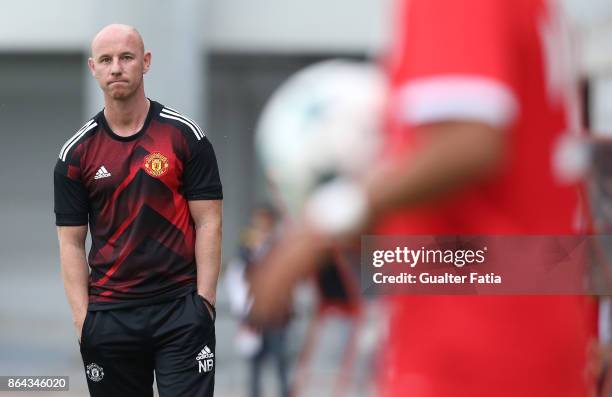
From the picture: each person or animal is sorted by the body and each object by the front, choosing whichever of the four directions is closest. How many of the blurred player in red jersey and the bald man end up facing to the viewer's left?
1

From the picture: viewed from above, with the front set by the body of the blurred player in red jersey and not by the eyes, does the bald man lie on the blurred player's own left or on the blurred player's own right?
on the blurred player's own right

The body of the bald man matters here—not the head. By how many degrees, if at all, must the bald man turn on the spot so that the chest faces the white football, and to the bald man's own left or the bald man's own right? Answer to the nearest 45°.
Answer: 0° — they already face it

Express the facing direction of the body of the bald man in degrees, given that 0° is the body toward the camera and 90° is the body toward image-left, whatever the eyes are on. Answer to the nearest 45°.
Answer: approximately 0°

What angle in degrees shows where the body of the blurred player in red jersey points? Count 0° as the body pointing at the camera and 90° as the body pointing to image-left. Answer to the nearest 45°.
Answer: approximately 90°

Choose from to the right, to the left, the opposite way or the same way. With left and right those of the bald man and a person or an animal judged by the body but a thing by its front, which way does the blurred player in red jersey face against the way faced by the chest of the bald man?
to the right
